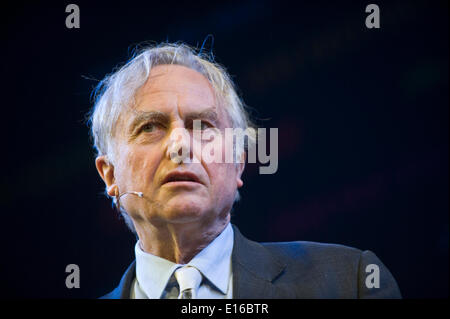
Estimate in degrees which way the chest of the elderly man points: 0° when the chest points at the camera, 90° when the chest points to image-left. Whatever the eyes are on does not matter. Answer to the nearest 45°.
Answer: approximately 45°
